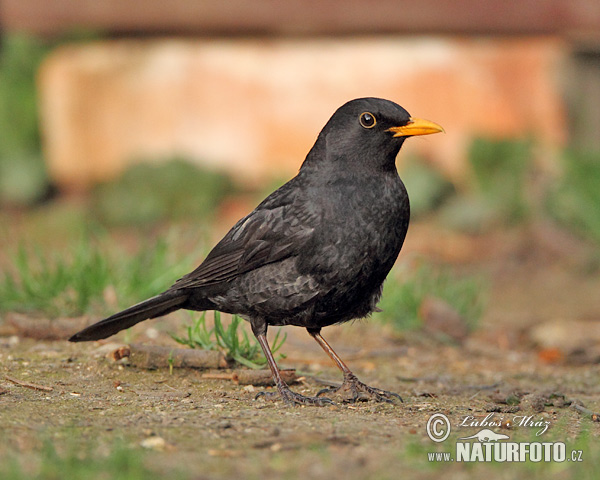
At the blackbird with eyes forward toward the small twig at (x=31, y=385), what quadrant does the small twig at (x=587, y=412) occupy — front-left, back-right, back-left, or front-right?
back-left

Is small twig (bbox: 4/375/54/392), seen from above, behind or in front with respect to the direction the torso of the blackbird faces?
behind

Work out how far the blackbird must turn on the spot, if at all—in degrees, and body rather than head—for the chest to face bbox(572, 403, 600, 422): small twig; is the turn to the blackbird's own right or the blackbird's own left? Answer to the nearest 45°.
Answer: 0° — it already faces it

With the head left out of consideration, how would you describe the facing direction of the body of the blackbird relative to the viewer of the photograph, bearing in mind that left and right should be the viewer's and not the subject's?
facing to the right of the viewer
